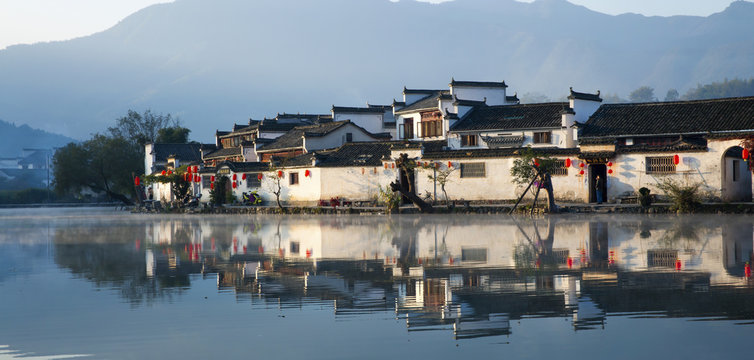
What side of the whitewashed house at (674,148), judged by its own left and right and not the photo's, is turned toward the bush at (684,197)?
front

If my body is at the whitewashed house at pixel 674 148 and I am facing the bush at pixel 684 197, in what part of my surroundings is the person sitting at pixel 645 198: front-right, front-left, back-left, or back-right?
front-right

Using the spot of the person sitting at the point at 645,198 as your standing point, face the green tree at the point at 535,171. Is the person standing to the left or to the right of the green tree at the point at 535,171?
right

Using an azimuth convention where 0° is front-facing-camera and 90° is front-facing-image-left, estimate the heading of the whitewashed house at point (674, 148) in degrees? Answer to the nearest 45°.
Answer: approximately 0°

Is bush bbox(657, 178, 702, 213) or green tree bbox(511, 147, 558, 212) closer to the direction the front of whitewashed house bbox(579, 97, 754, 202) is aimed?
the bush

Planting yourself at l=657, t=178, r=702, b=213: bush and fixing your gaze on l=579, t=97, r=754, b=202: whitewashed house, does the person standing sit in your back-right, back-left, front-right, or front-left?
front-left

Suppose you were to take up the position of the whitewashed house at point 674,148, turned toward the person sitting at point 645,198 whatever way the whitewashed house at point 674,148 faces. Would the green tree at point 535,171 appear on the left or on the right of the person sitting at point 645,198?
right

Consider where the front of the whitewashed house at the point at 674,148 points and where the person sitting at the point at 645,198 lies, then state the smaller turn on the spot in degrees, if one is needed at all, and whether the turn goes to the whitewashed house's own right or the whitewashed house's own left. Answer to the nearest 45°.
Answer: approximately 45° to the whitewashed house's own right

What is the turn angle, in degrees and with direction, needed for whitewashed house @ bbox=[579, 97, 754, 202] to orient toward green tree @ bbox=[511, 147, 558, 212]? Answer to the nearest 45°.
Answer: approximately 90° to its right
